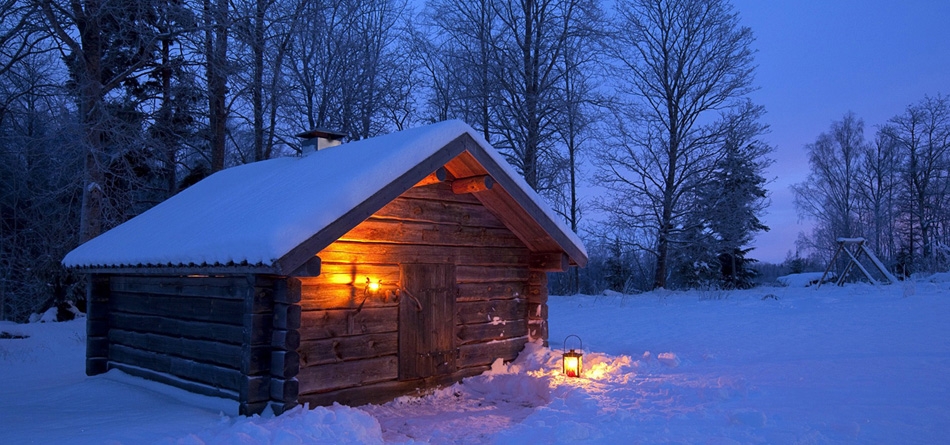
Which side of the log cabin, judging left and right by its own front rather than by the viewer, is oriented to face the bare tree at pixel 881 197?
left

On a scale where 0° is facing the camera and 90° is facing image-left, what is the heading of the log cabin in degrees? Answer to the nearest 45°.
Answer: approximately 315°

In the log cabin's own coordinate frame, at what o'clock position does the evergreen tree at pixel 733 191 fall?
The evergreen tree is roughly at 9 o'clock from the log cabin.

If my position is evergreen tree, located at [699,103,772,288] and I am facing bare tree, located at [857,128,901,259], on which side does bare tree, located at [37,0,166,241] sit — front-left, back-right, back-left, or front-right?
back-left

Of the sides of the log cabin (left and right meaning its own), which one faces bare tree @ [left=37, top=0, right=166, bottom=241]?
back
